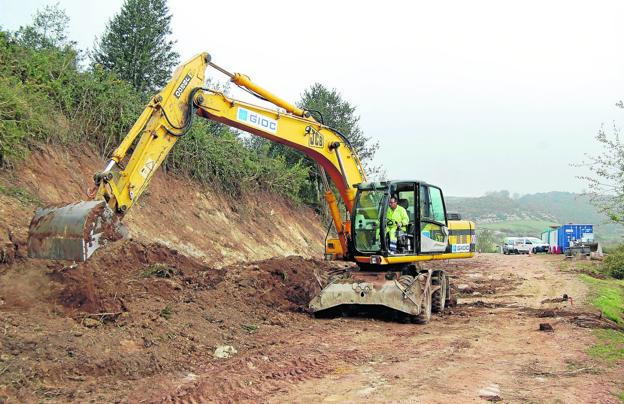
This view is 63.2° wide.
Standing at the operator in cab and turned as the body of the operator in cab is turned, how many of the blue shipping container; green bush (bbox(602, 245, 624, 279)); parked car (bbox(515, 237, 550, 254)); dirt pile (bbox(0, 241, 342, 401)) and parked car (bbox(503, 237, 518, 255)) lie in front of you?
1

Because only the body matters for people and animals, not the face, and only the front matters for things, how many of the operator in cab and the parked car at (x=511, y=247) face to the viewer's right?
0

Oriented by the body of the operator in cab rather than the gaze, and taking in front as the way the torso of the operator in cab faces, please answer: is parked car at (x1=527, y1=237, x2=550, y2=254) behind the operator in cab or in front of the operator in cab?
behind

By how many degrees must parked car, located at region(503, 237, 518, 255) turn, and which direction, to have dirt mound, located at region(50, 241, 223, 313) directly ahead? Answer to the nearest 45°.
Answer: approximately 45° to its left

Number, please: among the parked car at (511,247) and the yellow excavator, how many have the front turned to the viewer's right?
0

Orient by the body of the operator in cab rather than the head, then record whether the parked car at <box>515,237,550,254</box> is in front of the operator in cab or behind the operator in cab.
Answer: behind

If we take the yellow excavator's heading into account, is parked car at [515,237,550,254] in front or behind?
behind

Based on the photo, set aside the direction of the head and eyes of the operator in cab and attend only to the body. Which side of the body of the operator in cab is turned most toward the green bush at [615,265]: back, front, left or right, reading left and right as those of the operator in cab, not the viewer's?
back

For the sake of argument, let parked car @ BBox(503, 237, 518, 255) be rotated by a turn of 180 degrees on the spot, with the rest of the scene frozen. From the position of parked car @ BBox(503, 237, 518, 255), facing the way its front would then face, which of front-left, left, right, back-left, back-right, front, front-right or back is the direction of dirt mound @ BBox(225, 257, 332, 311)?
back-right

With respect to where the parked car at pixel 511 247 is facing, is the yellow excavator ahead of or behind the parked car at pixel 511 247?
ahead

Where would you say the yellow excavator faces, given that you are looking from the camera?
facing the viewer and to the left of the viewer

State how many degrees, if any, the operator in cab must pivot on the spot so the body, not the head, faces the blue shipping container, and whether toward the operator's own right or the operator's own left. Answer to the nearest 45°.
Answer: approximately 180°
